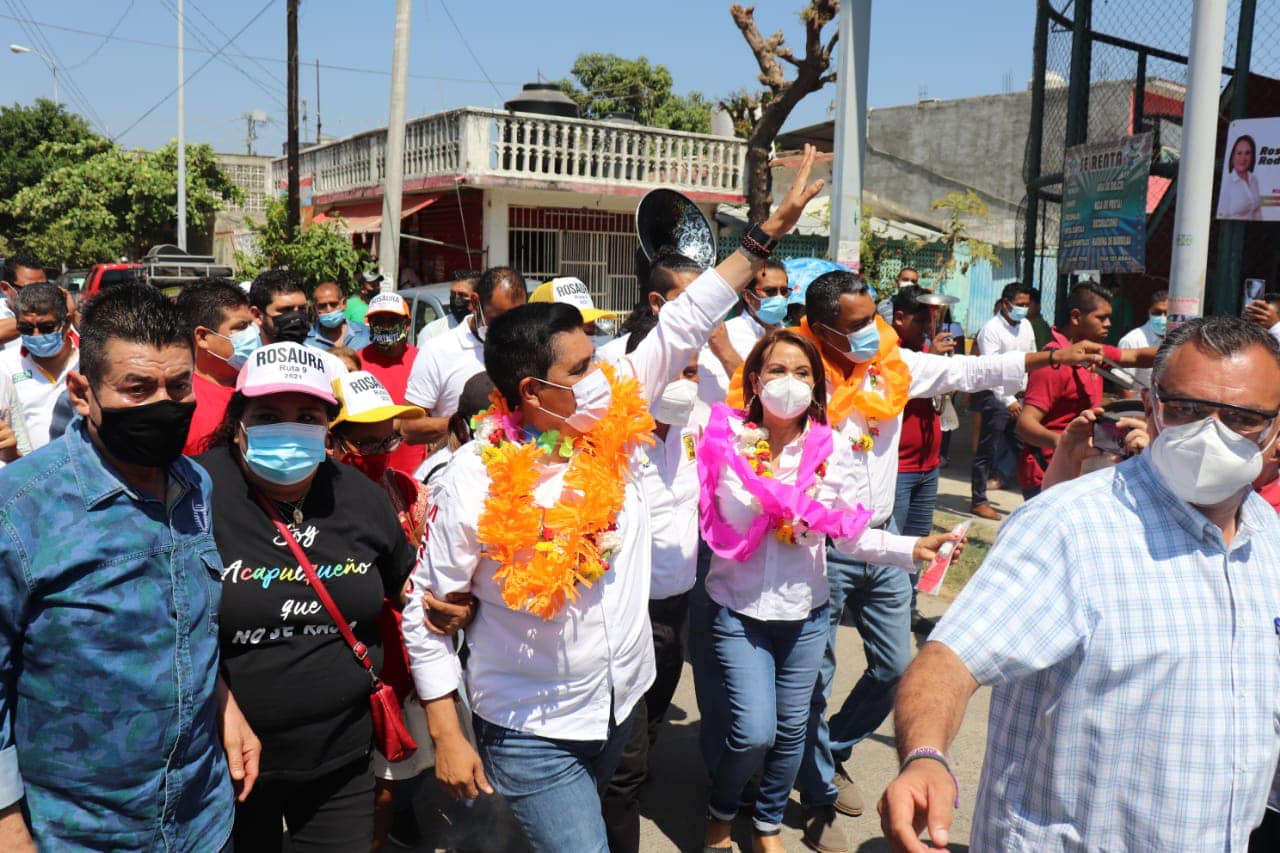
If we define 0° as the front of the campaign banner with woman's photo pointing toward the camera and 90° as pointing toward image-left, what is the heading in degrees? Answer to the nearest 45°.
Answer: approximately 0°

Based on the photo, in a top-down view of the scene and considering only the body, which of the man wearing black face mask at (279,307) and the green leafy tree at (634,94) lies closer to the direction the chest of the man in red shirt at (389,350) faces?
the man wearing black face mask

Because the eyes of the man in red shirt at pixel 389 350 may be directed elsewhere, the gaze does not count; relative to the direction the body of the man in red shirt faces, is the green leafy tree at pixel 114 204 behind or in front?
behind

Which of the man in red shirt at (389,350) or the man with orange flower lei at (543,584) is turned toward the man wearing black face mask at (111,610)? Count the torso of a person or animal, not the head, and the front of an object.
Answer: the man in red shirt

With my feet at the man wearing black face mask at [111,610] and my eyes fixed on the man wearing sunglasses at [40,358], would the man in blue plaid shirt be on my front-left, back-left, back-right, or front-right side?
back-right

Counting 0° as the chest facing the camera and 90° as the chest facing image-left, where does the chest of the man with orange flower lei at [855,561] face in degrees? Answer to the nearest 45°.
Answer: approximately 315°

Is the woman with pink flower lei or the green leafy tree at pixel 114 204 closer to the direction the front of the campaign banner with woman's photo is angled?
the woman with pink flower lei
